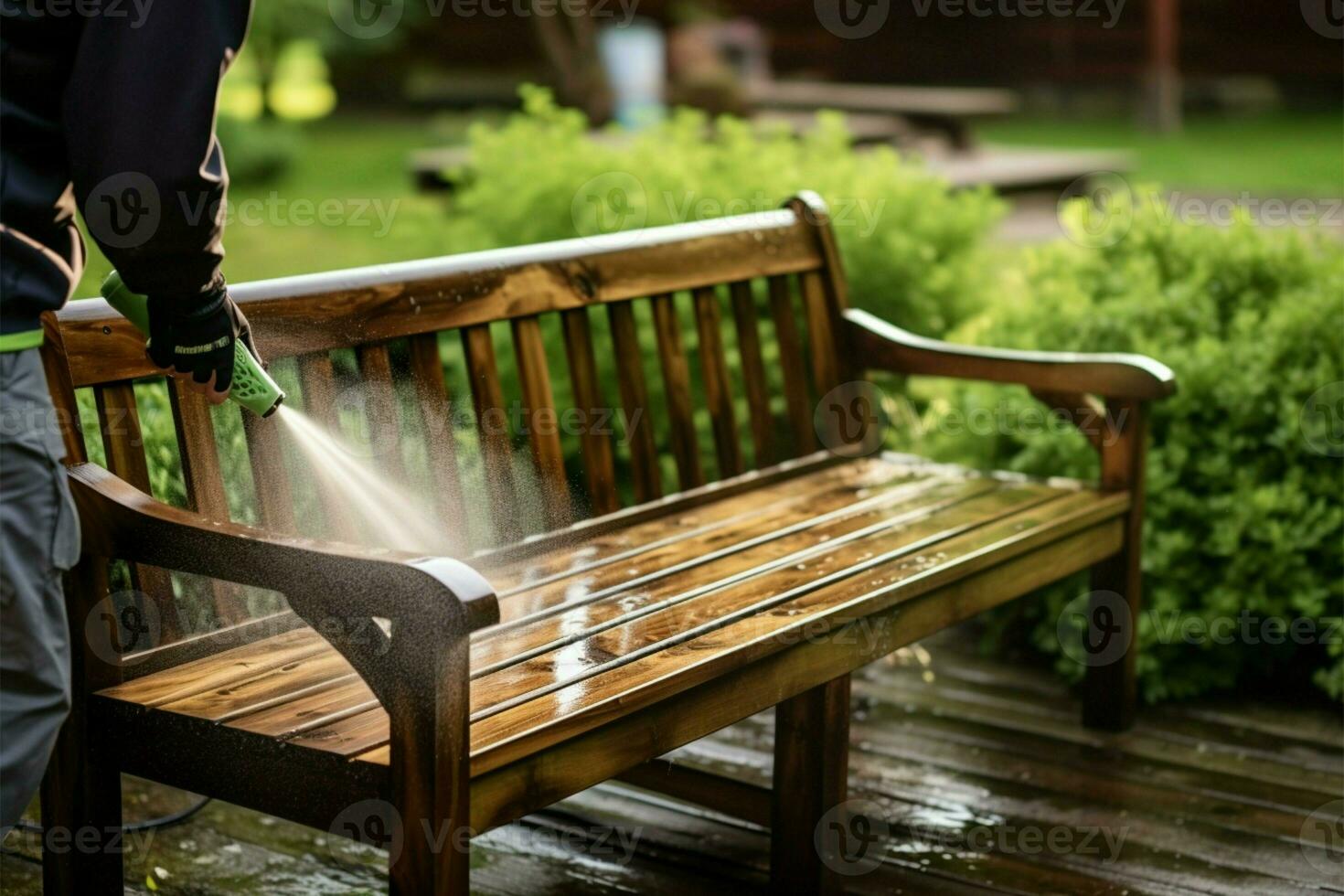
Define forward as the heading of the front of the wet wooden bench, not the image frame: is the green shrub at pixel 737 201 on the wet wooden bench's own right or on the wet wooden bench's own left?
on the wet wooden bench's own left

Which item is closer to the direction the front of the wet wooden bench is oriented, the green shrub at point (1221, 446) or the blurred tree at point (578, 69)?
the green shrub

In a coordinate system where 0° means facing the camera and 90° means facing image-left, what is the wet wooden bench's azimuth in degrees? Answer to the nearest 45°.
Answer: approximately 315°

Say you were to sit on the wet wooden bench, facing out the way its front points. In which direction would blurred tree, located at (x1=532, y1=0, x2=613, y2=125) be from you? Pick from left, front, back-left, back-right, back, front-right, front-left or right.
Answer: back-left

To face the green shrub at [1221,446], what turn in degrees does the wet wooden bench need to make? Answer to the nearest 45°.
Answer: approximately 90° to its left
